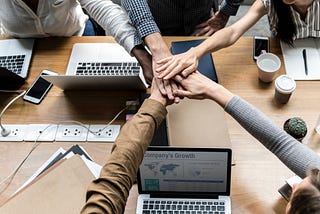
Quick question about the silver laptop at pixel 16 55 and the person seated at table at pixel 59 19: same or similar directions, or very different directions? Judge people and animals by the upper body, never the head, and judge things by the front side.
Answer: very different directions

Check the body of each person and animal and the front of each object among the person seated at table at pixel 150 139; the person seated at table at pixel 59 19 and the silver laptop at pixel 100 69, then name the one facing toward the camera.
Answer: the person seated at table at pixel 59 19

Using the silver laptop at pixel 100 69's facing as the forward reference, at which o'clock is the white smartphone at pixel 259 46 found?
The white smartphone is roughly at 3 o'clock from the silver laptop.

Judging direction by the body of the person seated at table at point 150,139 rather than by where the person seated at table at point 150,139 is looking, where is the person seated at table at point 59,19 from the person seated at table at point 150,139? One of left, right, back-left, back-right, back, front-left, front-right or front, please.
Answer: front

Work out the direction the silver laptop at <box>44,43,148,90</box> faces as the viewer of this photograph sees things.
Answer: facing away from the viewer

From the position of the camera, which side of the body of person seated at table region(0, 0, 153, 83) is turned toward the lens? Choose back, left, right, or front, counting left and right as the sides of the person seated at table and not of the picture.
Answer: front

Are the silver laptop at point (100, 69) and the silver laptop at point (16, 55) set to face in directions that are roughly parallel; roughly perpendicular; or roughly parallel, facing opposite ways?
roughly parallel

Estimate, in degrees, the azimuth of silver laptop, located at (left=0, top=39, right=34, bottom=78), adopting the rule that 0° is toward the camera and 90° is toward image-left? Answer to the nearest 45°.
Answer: approximately 180°

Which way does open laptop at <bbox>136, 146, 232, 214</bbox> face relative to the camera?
toward the camera

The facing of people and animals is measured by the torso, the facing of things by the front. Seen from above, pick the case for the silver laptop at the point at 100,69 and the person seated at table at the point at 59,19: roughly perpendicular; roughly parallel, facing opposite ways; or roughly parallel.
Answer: roughly parallel, facing opposite ways

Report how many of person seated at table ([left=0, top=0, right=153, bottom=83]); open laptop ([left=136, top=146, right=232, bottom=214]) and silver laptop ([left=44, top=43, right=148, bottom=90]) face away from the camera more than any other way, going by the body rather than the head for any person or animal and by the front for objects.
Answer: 1

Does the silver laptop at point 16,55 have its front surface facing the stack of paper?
no
